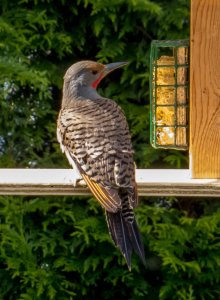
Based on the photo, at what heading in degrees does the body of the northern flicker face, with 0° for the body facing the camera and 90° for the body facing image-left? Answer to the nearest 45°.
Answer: approximately 135°
